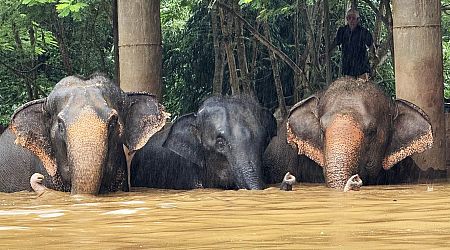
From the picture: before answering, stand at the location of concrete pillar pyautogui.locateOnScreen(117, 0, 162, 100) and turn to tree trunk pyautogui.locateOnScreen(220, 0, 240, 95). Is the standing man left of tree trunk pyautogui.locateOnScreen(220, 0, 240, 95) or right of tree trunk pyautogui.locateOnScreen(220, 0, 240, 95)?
right

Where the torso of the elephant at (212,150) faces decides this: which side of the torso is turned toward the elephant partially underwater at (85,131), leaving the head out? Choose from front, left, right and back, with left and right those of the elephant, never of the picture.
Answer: right

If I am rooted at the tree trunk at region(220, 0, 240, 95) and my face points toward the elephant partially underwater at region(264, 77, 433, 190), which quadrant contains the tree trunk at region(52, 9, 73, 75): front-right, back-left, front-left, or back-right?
back-right

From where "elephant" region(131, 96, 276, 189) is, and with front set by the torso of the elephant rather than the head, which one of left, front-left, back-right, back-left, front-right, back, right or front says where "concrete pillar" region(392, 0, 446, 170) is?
front-left

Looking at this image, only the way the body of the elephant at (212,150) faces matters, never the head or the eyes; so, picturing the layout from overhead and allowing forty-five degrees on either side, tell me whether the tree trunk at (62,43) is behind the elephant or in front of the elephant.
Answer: behind

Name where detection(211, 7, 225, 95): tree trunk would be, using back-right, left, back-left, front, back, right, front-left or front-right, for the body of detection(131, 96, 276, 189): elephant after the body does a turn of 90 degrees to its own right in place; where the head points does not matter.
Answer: back-right

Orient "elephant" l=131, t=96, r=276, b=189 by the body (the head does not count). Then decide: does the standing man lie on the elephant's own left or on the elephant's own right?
on the elephant's own left

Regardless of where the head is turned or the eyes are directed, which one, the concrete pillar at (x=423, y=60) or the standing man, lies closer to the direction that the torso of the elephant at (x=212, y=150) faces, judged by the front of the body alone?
the concrete pillar

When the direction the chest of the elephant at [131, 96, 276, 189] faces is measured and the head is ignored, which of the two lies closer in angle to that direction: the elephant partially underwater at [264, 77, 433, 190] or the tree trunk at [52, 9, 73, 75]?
the elephant partially underwater

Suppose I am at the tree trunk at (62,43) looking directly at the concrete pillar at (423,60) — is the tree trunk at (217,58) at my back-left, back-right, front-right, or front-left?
front-left

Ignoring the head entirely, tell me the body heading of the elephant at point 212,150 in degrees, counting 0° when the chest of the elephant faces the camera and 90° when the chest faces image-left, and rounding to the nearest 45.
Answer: approximately 315°

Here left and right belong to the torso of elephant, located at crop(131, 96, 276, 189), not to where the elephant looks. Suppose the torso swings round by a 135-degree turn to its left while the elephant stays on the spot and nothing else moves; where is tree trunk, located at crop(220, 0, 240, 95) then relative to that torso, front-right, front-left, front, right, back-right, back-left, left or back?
front
